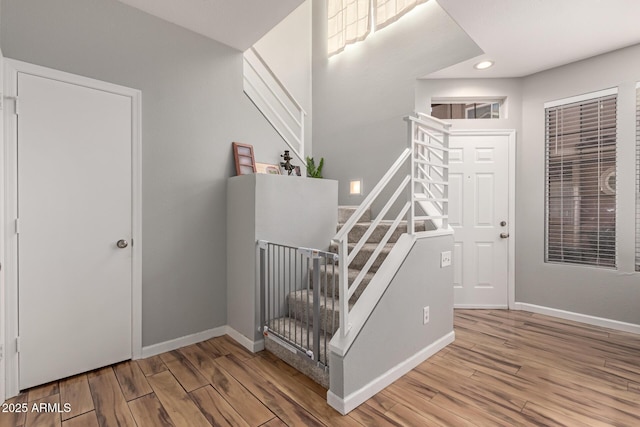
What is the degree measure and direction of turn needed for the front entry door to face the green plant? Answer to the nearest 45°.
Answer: approximately 90° to its right

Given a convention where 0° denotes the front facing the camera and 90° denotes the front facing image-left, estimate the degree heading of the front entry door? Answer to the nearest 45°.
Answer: approximately 0°

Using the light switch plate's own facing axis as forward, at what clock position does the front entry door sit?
The front entry door is roughly at 8 o'clock from the light switch plate.

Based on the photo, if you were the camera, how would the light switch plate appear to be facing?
facing the viewer and to the right of the viewer

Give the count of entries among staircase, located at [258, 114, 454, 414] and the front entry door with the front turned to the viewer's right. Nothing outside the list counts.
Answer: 0

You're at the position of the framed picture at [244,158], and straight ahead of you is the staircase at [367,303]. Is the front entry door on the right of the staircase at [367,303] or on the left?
left

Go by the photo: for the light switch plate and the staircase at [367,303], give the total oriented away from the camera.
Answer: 0

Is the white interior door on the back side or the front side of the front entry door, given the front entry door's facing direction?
on the front side

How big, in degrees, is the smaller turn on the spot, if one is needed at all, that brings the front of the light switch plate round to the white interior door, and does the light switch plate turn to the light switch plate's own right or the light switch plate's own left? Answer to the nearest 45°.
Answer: approximately 90° to the light switch plate's own right

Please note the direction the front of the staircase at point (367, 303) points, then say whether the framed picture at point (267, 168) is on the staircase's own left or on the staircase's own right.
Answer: on the staircase's own right
